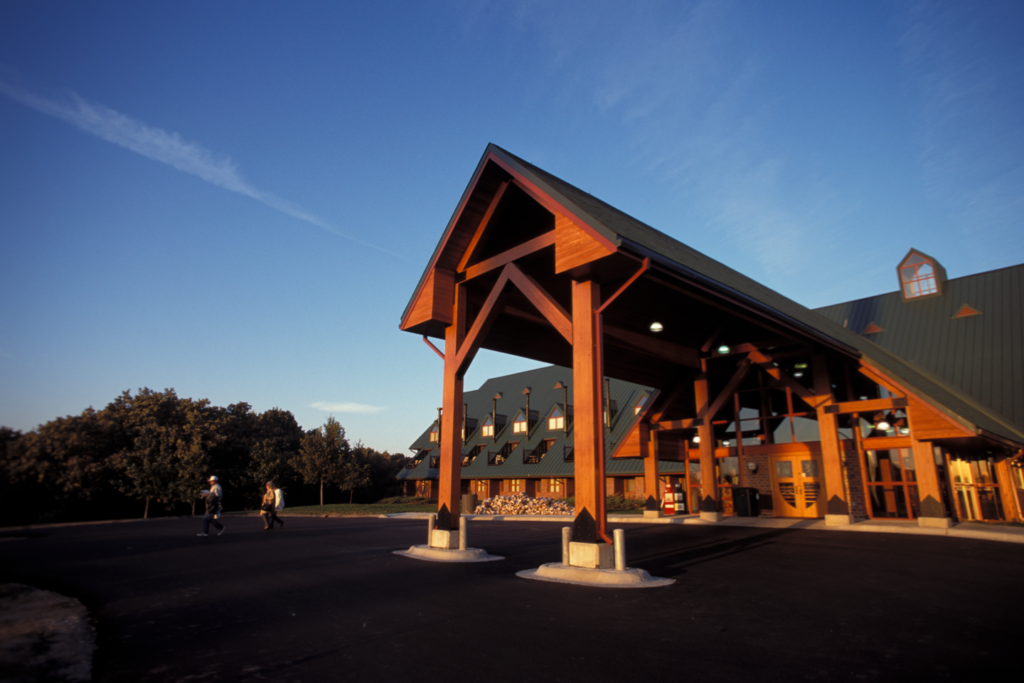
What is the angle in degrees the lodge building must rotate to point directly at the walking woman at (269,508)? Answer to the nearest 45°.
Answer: approximately 45° to its right

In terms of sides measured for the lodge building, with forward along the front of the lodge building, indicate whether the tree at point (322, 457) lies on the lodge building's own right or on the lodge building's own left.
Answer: on the lodge building's own right

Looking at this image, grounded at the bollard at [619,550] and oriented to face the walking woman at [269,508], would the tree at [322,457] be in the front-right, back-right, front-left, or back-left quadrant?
front-right

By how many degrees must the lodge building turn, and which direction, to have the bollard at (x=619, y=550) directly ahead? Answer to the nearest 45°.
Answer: approximately 45° to its left

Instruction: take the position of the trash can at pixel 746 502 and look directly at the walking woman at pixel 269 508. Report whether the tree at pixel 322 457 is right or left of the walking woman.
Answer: right

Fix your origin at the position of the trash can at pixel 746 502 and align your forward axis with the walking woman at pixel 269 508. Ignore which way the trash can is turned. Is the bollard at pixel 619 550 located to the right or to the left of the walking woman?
left

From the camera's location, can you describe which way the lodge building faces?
facing the viewer and to the left of the viewer

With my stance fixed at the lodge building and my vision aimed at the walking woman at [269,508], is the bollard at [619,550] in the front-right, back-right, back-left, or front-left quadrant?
front-left

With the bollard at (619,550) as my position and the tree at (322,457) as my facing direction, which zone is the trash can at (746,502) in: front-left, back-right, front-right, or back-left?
front-right
